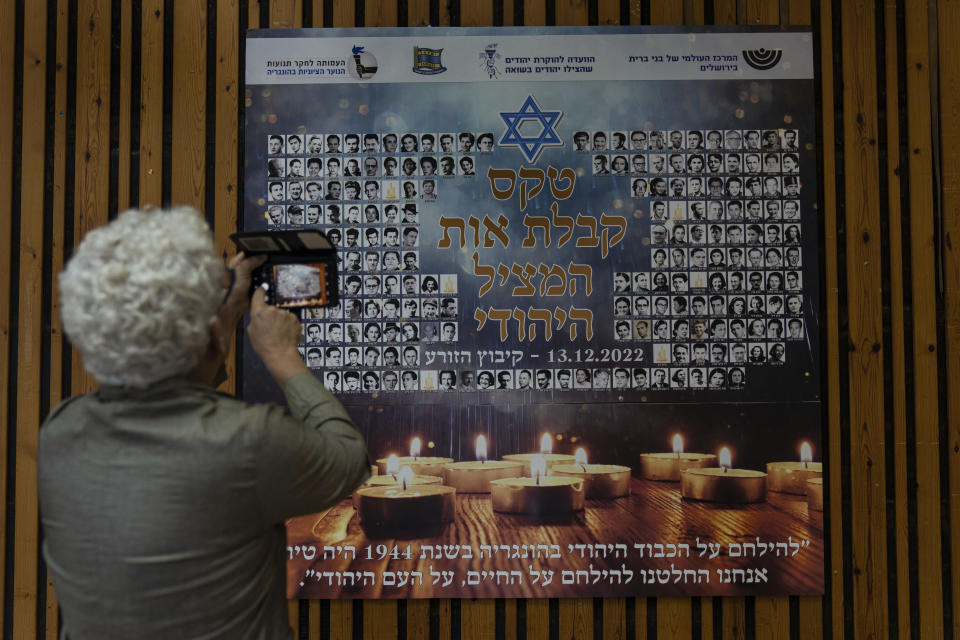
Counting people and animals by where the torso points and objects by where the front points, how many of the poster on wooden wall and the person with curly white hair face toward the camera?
1

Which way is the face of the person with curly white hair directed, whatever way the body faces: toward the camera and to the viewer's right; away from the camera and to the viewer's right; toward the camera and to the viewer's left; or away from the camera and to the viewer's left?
away from the camera and to the viewer's right

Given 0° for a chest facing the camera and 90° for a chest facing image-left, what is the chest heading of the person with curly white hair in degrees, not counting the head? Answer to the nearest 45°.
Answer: approximately 225°

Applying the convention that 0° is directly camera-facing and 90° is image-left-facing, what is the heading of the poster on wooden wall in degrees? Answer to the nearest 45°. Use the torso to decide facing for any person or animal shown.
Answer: approximately 0°

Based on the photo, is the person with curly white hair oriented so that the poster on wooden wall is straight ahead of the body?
yes

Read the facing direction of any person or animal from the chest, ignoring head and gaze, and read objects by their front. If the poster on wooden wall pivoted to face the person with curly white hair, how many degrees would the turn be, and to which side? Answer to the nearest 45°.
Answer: approximately 45° to its right

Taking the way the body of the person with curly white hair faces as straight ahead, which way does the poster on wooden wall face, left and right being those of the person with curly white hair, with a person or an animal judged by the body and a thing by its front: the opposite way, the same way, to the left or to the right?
the opposite way
